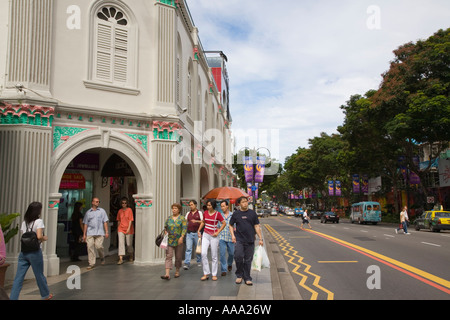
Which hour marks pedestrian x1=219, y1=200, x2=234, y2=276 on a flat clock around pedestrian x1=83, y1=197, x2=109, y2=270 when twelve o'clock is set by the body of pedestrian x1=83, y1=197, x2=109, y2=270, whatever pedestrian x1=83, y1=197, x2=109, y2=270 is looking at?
pedestrian x1=219, y1=200, x2=234, y2=276 is roughly at 10 o'clock from pedestrian x1=83, y1=197, x2=109, y2=270.

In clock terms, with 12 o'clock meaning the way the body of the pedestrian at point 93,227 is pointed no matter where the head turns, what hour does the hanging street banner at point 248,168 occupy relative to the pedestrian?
The hanging street banner is roughly at 7 o'clock from the pedestrian.

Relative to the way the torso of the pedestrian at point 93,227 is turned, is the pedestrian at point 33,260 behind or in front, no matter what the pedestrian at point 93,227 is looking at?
in front

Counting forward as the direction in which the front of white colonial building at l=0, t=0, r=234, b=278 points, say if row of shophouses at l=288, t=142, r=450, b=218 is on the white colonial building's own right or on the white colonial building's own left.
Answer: on the white colonial building's own left

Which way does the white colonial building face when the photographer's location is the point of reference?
facing the viewer and to the right of the viewer

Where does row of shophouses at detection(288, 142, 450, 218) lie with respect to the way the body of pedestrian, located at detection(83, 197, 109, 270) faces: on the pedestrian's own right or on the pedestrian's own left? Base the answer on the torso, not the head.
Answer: on the pedestrian's own left

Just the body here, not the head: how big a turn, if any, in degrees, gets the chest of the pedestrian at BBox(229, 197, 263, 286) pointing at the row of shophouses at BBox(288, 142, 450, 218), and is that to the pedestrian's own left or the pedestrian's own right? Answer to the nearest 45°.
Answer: approximately 135° to the pedestrian's own left

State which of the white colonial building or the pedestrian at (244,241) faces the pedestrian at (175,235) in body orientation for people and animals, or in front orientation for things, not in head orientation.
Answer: the white colonial building
